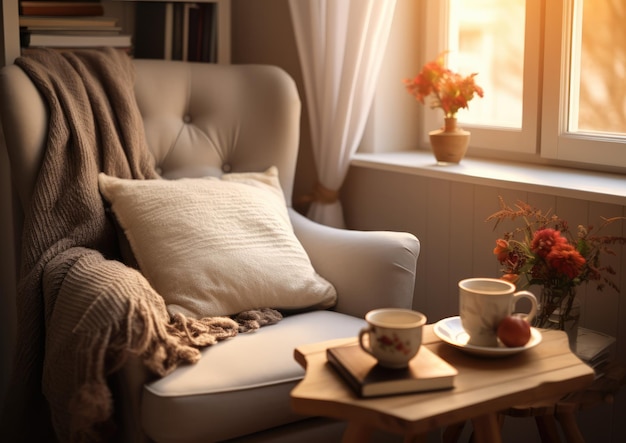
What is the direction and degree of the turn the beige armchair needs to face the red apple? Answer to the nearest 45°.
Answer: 0° — it already faces it

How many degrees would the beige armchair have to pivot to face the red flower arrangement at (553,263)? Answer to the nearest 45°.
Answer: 0° — it already faces it

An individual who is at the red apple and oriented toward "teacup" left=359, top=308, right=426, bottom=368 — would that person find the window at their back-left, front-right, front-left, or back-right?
back-right

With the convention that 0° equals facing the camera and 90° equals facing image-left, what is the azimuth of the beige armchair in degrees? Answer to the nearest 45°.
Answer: approximately 315°

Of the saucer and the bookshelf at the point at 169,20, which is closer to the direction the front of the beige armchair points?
the saucer

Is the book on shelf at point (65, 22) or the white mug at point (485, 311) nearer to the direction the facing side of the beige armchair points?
the white mug

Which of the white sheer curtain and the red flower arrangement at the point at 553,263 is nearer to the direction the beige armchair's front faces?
the red flower arrangement

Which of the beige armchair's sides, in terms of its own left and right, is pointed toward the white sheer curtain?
left
